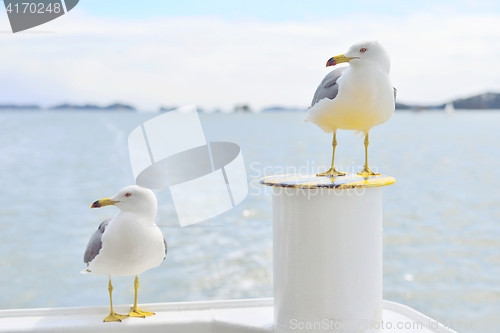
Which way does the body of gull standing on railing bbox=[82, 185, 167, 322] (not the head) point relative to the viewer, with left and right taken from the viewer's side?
facing the viewer and to the right of the viewer
